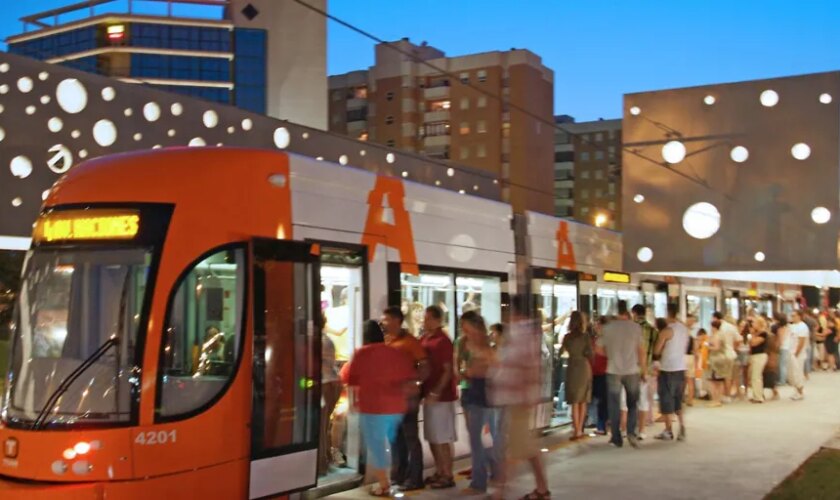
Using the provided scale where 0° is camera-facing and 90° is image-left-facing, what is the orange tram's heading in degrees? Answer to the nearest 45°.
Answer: approximately 45°

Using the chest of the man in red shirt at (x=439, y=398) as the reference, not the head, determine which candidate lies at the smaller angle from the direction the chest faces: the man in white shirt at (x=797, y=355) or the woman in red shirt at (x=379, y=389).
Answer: the woman in red shirt

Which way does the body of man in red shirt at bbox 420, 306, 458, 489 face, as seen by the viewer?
to the viewer's left

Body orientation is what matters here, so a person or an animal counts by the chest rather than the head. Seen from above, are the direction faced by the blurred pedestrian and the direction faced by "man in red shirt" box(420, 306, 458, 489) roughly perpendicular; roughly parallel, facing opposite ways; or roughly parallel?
roughly parallel

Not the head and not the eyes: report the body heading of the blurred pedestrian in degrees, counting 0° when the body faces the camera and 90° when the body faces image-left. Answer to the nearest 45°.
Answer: approximately 90°

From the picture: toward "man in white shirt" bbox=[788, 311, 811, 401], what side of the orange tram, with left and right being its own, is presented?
back

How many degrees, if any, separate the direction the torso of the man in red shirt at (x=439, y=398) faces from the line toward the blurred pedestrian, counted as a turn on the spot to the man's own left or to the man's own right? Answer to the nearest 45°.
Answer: approximately 135° to the man's own left
